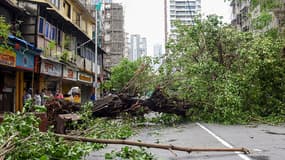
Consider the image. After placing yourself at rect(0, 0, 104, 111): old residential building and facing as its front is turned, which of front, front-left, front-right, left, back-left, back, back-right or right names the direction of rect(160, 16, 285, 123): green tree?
front

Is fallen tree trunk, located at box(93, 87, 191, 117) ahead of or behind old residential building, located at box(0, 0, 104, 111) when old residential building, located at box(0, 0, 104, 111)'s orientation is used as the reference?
ahead

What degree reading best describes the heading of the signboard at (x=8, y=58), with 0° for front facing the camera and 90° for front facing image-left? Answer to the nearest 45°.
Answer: approximately 315°

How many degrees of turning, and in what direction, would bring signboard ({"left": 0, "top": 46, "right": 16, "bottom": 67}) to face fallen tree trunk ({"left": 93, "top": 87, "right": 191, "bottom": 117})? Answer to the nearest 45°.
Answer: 0° — it already faces it

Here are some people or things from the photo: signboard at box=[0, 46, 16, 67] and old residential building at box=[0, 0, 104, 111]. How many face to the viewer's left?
0

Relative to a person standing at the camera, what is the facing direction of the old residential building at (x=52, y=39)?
facing the viewer and to the right of the viewer

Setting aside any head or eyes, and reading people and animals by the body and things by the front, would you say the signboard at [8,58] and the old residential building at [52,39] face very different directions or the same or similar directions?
same or similar directions
